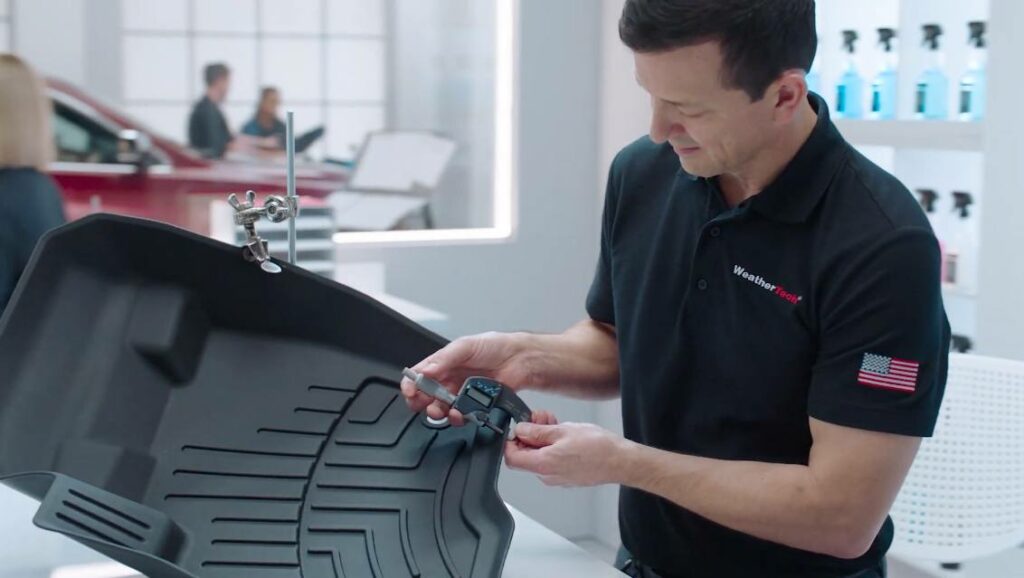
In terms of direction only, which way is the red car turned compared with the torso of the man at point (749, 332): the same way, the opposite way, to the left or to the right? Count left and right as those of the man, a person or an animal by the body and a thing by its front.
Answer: the opposite way

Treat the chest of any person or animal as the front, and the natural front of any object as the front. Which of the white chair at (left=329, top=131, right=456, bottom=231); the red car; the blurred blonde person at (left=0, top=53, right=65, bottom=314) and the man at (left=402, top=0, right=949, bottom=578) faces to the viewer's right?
the red car

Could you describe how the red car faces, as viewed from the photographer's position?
facing to the right of the viewer

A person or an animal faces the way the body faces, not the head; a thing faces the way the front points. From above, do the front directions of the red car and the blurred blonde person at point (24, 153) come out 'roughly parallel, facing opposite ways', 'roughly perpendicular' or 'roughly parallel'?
roughly perpendicular

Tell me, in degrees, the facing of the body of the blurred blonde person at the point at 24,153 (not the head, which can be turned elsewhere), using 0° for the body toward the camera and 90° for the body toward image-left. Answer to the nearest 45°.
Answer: approximately 180°

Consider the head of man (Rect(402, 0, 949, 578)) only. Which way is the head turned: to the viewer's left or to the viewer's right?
to the viewer's left

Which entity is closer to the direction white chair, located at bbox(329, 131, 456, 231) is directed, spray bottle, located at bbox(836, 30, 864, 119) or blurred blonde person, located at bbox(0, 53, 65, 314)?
the blurred blonde person

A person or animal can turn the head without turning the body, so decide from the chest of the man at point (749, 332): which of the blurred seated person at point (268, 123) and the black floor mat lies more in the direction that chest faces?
the black floor mat
